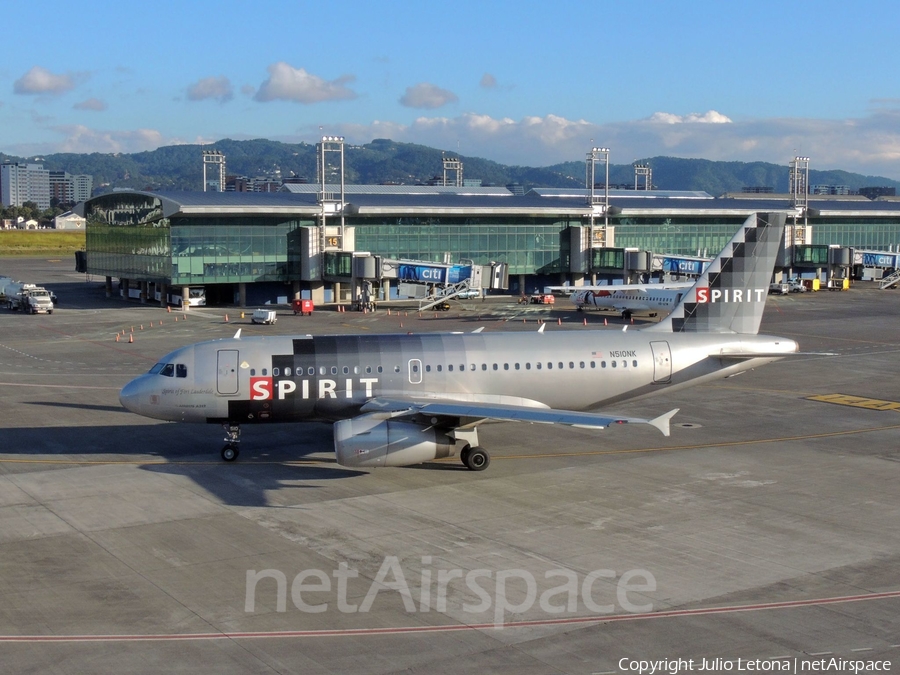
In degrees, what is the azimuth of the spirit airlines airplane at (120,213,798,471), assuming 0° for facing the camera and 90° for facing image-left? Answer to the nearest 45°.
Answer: approximately 90°
